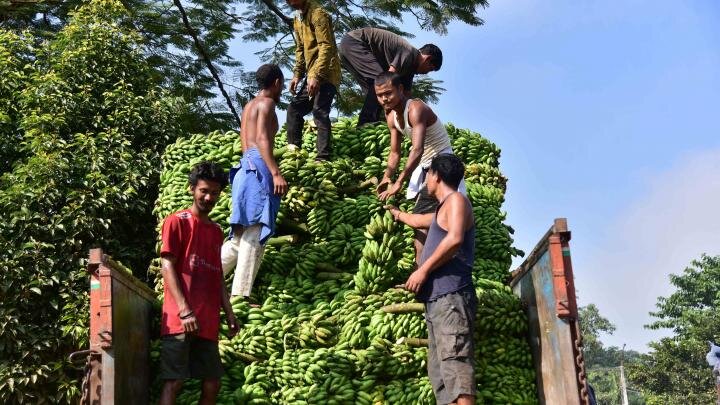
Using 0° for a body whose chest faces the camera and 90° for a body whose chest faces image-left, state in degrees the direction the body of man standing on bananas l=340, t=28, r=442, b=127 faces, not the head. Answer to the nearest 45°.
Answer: approximately 270°

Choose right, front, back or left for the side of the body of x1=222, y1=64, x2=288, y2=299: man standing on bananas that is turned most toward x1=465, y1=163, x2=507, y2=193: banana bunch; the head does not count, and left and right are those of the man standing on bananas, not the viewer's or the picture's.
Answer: front

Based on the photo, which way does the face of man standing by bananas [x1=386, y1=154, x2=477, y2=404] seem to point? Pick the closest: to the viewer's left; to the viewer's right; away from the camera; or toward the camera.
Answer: to the viewer's left

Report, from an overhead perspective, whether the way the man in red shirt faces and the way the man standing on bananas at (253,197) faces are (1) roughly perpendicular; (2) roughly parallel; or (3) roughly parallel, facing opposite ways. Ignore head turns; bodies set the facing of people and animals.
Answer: roughly perpendicular

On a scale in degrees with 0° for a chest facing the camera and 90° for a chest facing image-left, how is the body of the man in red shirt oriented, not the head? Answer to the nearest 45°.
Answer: approximately 315°

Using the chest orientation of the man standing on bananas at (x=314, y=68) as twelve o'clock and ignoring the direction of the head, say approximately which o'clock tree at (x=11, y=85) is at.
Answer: The tree is roughly at 2 o'clock from the man standing on bananas.

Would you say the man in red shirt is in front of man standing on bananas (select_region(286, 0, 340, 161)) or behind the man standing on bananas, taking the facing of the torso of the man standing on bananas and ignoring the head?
in front

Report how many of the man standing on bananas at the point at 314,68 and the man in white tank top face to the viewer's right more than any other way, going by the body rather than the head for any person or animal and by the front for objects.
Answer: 0

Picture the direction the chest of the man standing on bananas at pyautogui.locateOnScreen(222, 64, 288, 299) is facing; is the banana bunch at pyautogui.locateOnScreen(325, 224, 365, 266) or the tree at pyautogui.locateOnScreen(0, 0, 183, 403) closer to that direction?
the banana bunch

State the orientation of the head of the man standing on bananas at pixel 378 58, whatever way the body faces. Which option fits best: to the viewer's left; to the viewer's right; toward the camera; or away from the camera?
to the viewer's right

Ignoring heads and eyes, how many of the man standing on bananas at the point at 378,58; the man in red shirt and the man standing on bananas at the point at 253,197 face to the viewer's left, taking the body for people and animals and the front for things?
0

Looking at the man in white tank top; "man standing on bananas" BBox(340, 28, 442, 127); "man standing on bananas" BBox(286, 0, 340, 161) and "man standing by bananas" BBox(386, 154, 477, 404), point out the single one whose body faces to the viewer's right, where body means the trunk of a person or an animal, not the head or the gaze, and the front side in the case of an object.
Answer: "man standing on bananas" BBox(340, 28, 442, 127)
